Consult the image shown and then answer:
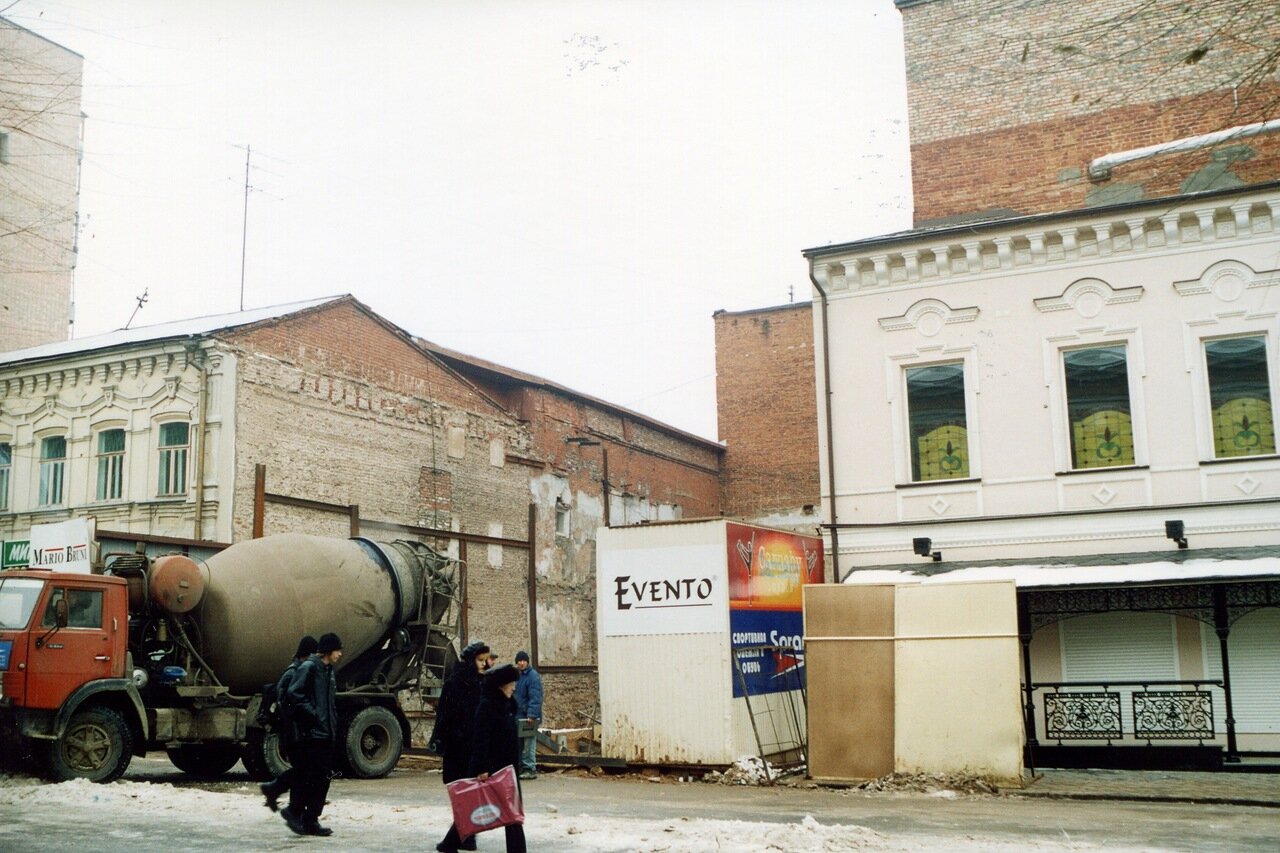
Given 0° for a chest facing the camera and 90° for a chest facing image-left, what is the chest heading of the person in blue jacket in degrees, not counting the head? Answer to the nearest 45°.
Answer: approximately 45°

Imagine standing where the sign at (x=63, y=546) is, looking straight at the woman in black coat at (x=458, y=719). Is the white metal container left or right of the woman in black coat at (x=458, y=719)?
left

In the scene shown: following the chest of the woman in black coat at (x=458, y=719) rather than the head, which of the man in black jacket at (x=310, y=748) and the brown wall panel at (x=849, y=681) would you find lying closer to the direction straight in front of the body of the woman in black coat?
the brown wall panel

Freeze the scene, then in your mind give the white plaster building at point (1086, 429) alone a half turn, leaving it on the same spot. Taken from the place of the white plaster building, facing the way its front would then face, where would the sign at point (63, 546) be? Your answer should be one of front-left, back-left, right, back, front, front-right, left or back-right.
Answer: left

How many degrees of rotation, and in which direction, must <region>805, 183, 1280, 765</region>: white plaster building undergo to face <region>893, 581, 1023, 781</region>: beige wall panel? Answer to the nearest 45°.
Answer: approximately 45° to its right

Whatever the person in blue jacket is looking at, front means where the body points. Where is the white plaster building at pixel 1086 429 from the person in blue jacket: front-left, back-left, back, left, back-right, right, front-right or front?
back-left

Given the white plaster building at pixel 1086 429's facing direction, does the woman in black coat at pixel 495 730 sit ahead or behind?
ahead
